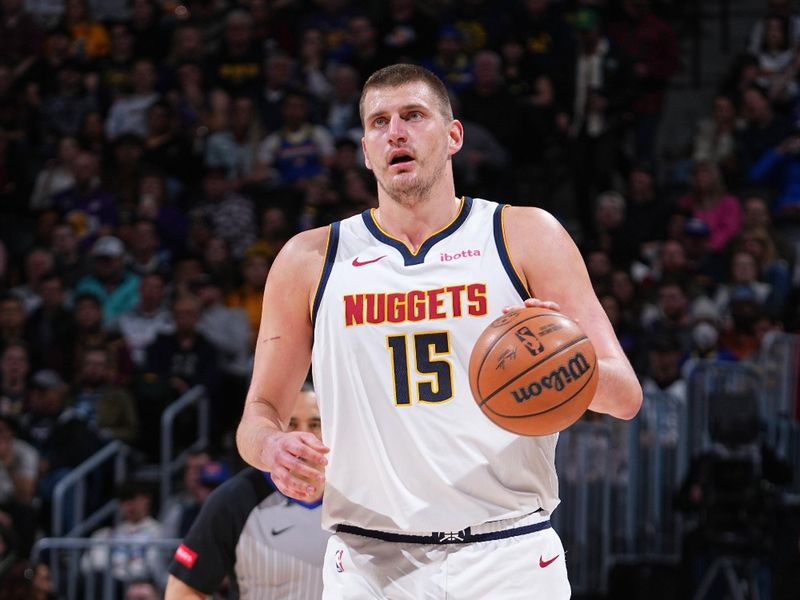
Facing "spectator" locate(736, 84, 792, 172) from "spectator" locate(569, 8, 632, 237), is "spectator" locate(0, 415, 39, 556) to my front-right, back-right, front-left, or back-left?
back-right

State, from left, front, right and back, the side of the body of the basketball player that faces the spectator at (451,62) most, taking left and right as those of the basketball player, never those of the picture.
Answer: back

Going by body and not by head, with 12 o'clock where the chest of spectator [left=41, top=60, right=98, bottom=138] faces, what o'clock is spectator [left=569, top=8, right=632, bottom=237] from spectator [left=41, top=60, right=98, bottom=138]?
spectator [left=569, top=8, right=632, bottom=237] is roughly at 10 o'clock from spectator [left=41, top=60, right=98, bottom=138].

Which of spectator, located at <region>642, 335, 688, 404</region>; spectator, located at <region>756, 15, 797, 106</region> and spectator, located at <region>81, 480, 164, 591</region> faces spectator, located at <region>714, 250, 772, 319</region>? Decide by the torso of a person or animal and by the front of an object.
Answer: spectator, located at <region>756, 15, 797, 106</region>

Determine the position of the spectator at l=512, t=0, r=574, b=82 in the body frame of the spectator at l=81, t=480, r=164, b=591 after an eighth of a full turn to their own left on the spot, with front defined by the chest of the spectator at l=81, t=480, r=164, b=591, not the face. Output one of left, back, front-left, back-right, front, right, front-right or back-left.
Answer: left

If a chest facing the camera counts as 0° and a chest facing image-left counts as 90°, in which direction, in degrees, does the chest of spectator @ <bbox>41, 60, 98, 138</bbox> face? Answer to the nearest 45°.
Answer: approximately 0°

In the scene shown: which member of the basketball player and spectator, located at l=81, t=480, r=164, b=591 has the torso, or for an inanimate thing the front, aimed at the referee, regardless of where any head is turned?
the spectator
